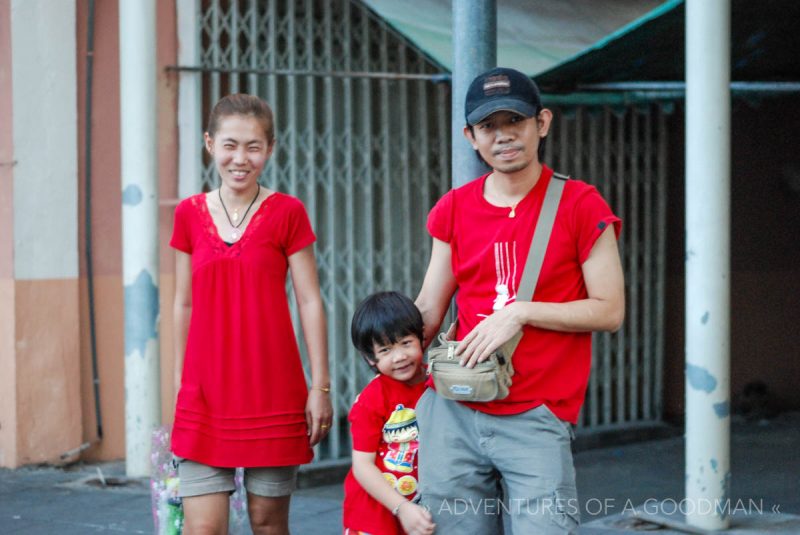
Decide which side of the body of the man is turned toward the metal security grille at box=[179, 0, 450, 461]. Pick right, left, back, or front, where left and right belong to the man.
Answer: back

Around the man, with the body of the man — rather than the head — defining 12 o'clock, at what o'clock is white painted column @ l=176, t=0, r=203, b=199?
The white painted column is roughly at 5 o'clock from the man.

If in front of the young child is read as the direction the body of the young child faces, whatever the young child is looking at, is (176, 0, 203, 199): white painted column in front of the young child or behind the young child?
behind

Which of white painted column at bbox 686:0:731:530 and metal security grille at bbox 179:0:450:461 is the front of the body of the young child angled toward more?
the white painted column

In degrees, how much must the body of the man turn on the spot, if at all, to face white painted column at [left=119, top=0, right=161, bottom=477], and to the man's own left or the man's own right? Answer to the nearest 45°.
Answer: approximately 135° to the man's own right

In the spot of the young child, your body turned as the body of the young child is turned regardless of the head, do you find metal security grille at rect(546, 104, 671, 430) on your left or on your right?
on your left
